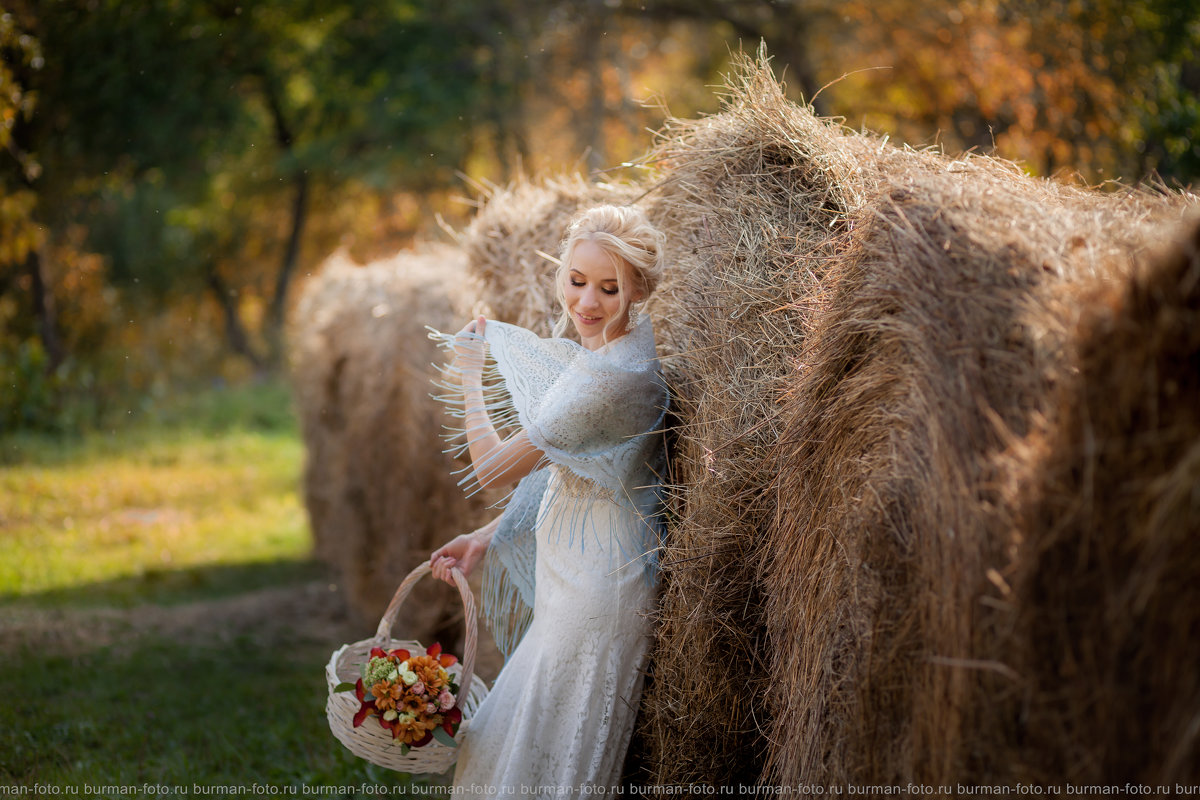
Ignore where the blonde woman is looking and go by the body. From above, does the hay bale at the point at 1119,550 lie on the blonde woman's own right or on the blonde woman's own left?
on the blonde woman's own left

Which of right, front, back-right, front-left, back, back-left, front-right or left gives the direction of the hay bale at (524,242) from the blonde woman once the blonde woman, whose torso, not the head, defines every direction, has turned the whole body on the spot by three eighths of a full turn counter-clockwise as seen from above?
left

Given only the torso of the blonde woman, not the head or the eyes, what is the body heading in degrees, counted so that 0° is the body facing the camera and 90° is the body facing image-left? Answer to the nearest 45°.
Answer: approximately 45°

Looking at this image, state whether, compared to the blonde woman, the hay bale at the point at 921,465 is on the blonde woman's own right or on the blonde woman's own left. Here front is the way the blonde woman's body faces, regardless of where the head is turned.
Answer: on the blonde woman's own left
